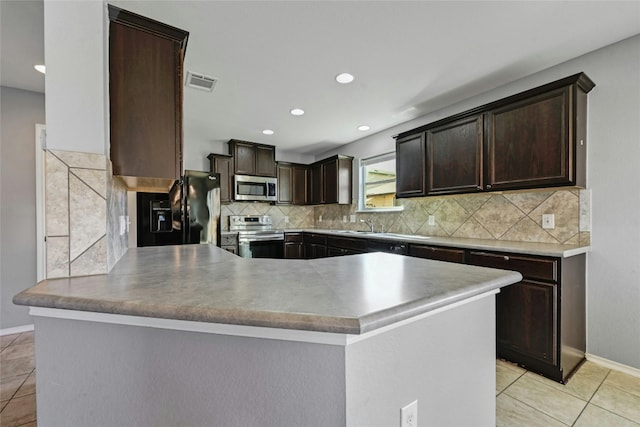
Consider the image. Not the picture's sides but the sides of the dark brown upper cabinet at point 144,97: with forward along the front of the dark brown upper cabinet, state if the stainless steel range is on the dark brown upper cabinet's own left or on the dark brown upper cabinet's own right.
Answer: on the dark brown upper cabinet's own left

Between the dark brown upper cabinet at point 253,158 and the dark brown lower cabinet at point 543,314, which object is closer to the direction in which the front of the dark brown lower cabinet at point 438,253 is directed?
the dark brown upper cabinet

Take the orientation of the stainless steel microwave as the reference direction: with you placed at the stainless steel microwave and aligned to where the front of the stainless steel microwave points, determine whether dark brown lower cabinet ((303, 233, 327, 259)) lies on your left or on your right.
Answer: on your left
